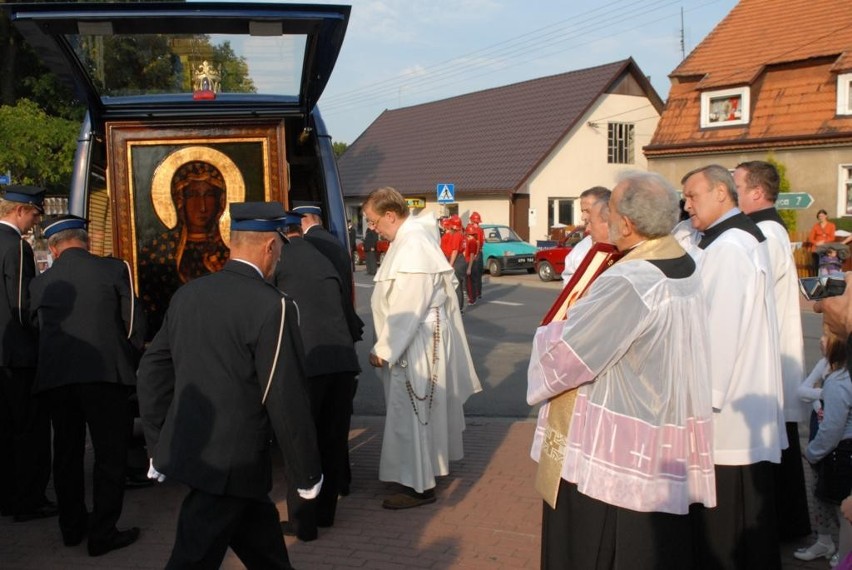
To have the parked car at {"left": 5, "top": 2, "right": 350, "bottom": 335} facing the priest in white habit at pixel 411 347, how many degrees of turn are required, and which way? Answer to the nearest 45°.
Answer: approximately 135° to its right

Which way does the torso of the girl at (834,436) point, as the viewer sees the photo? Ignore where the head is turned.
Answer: to the viewer's left

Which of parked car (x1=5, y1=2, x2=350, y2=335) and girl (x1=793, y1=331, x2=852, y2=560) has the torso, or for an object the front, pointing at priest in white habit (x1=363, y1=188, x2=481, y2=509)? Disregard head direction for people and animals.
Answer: the girl

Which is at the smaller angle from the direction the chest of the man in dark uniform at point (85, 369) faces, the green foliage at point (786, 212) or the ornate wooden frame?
the ornate wooden frame

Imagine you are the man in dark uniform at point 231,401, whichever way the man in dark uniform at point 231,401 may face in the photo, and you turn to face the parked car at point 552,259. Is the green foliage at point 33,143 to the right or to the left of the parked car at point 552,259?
left

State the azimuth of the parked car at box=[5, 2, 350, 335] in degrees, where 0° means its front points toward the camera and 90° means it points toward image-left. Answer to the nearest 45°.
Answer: approximately 180°

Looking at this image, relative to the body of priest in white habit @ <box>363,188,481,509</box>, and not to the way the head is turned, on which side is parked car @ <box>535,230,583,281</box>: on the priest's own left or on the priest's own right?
on the priest's own right

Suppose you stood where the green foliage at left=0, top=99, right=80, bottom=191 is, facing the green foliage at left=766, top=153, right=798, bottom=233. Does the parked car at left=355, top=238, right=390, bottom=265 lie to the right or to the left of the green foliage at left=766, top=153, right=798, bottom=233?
left

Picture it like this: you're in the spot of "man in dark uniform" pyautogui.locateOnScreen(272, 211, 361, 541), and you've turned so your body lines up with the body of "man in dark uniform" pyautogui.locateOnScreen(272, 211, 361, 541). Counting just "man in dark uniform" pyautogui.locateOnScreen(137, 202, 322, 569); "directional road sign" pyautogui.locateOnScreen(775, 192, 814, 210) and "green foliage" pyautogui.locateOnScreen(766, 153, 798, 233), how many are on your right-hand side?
2

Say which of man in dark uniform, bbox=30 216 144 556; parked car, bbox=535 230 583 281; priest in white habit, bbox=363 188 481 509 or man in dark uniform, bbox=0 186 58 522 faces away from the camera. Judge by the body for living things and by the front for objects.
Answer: man in dark uniform, bbox=30 216 144 556

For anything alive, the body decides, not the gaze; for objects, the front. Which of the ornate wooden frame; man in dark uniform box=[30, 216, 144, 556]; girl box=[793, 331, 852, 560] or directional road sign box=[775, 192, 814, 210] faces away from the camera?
the man in dark uniform

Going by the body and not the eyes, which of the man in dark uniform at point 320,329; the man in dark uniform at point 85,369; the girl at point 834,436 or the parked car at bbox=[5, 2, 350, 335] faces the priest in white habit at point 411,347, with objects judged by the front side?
the girl

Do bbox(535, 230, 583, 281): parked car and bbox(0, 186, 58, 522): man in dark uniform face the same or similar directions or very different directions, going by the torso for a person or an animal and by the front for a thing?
very different directions

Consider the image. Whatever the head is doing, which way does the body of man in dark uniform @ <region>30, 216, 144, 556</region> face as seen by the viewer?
away from the camera

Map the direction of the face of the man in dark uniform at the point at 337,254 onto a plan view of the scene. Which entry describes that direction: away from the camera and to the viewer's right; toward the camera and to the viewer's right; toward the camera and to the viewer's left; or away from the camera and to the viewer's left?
away from the camera and to the viewer's left

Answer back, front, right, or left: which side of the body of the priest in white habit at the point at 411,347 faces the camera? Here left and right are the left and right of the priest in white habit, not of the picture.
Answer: left

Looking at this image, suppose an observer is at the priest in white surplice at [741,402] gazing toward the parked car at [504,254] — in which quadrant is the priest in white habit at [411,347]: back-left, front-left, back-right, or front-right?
front-left
